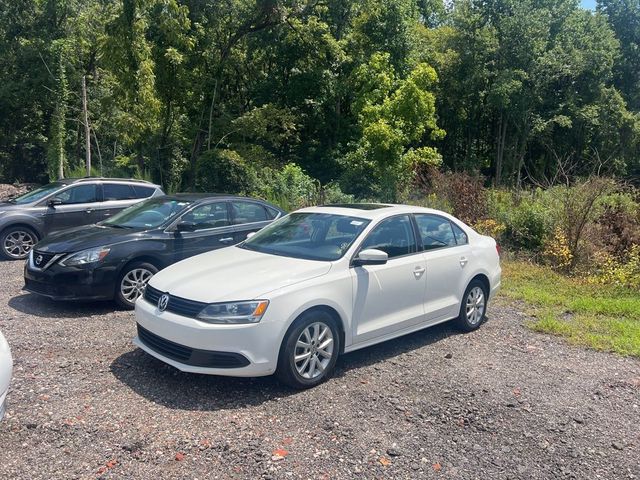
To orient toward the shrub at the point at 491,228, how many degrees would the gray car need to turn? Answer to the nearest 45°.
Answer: approximately 180°

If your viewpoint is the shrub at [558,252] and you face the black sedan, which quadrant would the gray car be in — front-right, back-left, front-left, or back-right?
front-right

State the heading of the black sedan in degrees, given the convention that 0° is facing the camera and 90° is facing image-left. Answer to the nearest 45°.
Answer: approximately 45°

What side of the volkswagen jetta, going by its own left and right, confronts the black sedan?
right

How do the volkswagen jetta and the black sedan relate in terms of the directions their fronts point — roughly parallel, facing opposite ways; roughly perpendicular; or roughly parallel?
roughly parallel

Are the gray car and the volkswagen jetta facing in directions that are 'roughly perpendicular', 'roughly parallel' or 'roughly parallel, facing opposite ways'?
roughly parallel

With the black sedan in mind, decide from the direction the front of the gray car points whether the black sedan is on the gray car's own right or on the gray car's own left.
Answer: on the gray car's own left

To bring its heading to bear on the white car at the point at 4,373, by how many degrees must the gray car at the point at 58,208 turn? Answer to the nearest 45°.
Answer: approximately 90° to its left

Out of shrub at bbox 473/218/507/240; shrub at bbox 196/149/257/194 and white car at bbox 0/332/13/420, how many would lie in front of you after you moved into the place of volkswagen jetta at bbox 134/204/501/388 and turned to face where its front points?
1

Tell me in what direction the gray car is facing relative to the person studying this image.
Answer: facing to the left of the viewer

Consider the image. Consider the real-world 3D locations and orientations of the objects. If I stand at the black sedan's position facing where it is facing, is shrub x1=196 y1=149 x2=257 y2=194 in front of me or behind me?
behind

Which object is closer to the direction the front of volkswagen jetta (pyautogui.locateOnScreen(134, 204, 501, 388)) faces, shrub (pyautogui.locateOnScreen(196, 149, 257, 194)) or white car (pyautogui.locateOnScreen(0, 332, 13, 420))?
the white car

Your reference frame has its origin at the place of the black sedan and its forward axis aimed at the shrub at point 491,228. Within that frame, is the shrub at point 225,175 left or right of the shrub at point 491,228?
left

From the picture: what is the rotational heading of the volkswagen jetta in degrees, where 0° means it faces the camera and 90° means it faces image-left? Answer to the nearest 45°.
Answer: approximately 45°

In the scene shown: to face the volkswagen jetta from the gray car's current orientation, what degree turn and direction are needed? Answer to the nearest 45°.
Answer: approximately 90° to its left

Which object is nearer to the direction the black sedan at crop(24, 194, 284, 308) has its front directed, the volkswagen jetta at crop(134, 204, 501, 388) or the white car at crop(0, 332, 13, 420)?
the white car

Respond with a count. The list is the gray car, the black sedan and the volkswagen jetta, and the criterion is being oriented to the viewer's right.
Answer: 0

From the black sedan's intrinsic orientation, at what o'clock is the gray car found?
The gray car is roughly at 4 o'clock from the black sedan.

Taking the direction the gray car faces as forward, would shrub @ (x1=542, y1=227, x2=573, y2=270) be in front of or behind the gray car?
behind

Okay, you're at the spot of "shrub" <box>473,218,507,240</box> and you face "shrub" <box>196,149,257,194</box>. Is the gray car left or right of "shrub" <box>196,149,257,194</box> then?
left
